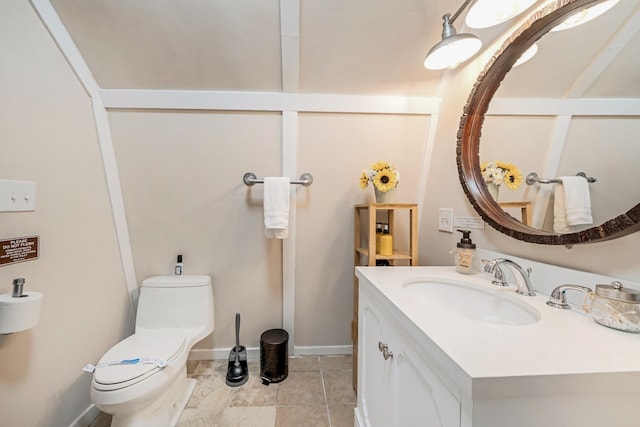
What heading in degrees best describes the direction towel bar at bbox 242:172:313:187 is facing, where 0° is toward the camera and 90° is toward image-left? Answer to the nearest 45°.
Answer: approximately 0°

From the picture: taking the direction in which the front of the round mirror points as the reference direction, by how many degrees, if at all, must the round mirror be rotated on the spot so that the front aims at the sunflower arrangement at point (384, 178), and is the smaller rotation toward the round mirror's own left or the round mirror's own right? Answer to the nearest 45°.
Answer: approximately 45° to the round mirror's own right

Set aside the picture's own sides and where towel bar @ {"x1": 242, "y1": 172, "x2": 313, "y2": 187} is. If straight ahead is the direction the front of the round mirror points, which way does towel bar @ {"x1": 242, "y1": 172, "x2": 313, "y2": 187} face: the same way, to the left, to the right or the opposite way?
to the left

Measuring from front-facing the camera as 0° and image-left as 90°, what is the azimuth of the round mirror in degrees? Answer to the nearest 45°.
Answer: approximately 45°

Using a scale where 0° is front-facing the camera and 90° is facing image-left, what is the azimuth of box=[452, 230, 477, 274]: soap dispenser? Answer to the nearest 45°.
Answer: approximately 45°
